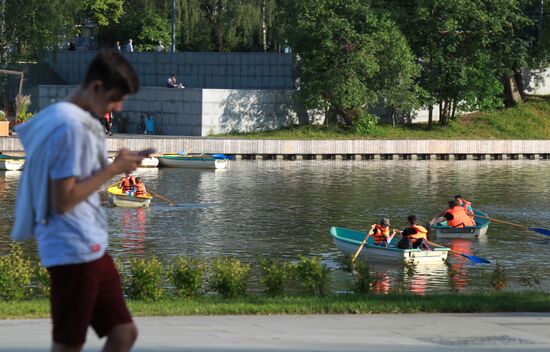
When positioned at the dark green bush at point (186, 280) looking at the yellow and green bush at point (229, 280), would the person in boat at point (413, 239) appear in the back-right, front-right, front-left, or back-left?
front-left

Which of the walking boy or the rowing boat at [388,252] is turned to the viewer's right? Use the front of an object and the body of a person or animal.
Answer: the walking boy

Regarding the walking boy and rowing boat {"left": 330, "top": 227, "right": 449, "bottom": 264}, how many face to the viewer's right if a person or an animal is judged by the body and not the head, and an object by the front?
1

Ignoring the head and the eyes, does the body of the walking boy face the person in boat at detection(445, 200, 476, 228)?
no

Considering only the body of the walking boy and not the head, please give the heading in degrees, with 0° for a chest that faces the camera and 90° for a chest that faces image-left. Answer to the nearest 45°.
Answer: approximately 270°

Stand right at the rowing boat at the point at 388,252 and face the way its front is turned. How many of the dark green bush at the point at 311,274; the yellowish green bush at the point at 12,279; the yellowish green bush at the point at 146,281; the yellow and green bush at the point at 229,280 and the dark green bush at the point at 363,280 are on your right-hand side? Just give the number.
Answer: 0

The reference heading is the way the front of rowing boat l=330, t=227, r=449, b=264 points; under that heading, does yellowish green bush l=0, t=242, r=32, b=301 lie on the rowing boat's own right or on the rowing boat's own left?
on the rowing boat's own left

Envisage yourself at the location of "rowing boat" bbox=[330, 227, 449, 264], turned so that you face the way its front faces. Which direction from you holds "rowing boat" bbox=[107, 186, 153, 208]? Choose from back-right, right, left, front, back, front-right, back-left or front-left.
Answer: front

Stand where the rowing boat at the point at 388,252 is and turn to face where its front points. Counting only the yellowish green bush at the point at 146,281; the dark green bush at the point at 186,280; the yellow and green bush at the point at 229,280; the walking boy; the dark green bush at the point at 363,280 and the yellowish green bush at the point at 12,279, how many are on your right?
0

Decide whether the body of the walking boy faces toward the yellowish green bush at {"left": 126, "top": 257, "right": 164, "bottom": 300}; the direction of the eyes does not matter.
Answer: no

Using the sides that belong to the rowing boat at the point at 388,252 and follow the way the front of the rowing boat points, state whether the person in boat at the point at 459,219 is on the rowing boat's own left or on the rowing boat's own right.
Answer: on the rowing boat's own right

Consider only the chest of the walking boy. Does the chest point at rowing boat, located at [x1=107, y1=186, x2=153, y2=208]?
no

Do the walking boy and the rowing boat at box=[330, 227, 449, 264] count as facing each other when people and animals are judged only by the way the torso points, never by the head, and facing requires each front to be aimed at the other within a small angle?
no

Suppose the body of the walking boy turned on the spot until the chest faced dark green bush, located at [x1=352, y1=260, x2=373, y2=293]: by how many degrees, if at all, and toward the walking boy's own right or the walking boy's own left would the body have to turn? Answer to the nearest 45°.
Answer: approximately 45° to the walking boy's own left

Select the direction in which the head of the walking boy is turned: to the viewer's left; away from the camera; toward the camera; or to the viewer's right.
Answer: to the viewer's right
